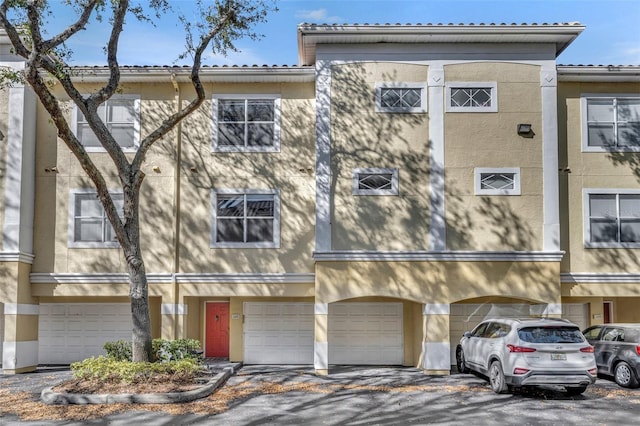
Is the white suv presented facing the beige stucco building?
yes

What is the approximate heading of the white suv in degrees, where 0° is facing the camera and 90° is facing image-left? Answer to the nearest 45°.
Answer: approximately 135°

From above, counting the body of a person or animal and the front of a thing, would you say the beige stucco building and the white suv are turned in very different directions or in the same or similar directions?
very different directions

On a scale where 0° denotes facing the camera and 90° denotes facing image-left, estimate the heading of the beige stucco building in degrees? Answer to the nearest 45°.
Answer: approximately 0°

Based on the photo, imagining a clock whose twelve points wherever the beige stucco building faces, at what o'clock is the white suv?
The white suv is roughly at 11 o'clock from the beige stucco building.

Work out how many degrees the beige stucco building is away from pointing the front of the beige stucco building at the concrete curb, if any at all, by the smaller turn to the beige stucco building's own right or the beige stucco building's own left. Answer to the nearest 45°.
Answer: approximately 45° to the beige stucco building's own right

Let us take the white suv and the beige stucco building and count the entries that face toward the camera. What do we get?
1

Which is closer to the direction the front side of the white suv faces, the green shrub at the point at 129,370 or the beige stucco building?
the beige stucco building

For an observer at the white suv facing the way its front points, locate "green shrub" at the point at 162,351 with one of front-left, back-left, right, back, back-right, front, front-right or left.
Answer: front-left

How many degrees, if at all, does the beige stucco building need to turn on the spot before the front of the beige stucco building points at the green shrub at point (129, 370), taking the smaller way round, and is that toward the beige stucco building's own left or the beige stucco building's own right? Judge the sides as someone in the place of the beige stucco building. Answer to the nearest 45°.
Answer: approximately 45° to the beige stucco building's own right

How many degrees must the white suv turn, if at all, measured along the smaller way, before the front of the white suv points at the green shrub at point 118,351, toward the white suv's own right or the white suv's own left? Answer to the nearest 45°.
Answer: approximately 45° to the white suv's own left

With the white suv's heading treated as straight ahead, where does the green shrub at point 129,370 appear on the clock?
The green shrub is roughly at 10 o'clock from the white suv.

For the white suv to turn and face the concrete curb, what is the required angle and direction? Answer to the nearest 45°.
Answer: approximately 45° to its left
